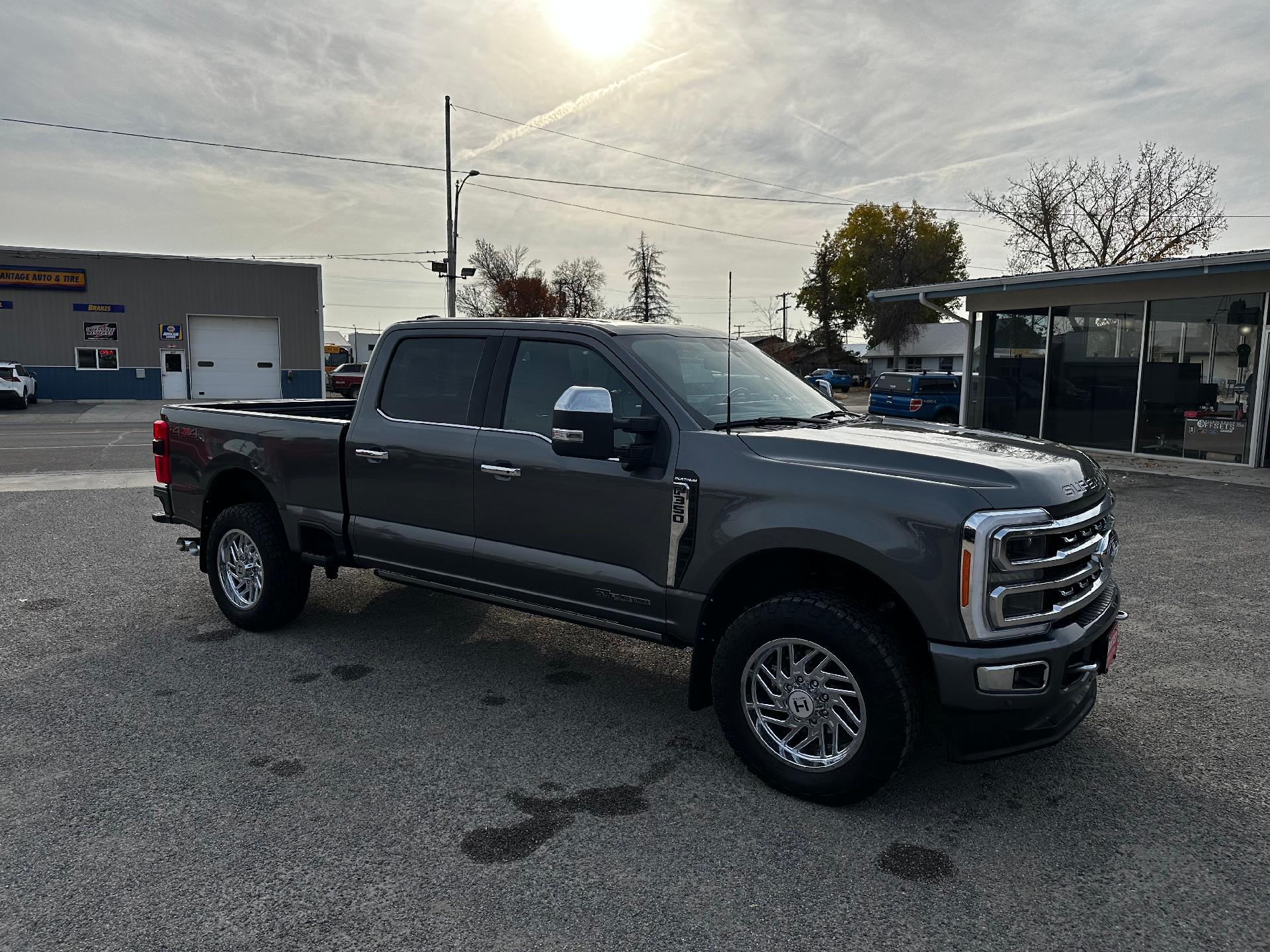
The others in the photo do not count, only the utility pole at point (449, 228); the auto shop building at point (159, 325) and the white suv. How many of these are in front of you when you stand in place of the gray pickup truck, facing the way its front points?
0

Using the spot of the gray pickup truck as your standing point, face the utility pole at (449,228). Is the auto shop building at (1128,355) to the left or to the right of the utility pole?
right

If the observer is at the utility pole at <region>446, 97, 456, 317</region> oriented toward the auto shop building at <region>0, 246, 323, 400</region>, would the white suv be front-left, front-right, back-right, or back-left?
front-left

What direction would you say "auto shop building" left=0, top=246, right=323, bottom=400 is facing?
toward the camera

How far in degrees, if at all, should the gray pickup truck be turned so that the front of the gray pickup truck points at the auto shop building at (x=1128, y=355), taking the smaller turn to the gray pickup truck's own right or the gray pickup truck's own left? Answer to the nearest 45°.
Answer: approximately 90° to the gray pickup truck's own left

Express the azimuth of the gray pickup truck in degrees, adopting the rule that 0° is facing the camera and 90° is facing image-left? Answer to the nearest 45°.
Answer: approximately 315°

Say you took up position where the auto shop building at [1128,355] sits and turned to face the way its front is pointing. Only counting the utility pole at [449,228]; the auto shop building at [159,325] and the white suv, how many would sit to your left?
0

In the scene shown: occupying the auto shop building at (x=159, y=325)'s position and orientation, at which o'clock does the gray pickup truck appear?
The gray pickup truck is roughly at 12 o'clock from the auto shop building.

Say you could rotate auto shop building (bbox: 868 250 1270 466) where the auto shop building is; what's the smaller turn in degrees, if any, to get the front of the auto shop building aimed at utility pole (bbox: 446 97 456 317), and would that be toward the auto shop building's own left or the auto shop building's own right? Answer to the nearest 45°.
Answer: approximately 45° to the auto shop building's own right

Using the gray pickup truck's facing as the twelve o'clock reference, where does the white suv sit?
The white suv is roughly at 6 o'clock from the gray pickup truck.

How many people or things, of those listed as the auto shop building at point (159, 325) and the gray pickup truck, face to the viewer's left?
0

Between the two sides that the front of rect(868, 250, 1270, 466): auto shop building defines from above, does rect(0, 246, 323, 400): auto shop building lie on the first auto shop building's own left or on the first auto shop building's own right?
on the first auto shop building's own right

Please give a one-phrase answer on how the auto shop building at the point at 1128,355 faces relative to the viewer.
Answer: facing the viewer and to the left of the viewer

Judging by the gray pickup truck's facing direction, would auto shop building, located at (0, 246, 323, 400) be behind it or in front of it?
behind

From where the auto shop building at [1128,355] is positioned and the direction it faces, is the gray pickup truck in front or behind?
in front

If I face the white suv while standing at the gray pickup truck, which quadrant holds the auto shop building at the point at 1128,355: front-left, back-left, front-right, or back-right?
front-right

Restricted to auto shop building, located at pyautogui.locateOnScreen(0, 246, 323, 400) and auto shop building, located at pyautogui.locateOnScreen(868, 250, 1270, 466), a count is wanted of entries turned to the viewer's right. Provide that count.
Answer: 0
